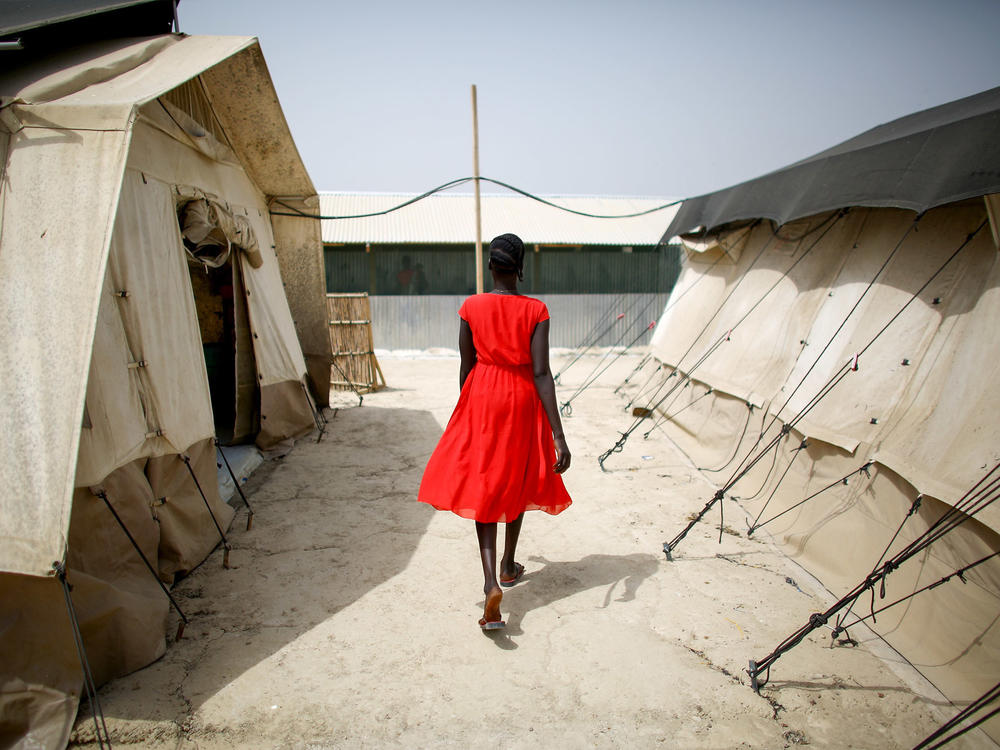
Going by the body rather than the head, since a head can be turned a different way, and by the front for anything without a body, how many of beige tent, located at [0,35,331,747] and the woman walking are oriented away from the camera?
1

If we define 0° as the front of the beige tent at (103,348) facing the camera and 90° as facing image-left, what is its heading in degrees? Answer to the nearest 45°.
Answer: approximately 315°

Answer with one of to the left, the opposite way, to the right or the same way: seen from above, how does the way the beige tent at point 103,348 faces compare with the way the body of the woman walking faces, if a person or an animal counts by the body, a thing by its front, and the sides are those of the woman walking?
to the right

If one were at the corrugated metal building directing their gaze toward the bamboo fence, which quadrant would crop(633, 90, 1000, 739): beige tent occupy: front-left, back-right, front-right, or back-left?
front-left

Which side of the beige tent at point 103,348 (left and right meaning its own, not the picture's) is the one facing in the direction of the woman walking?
front

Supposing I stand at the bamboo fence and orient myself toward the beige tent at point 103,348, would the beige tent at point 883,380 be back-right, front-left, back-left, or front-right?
front-left

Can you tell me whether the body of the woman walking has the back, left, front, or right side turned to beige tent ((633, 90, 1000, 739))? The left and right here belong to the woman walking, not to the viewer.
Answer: right

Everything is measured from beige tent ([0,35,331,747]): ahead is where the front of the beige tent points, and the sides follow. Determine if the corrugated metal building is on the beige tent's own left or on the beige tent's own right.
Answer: on the beige tent's own left

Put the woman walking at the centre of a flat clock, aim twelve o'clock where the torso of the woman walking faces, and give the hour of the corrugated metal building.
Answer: The corrugated metal building is roughly at 12 o'clock from the woman walking.

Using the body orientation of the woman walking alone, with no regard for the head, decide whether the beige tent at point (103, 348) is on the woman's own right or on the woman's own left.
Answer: on the woman's own left

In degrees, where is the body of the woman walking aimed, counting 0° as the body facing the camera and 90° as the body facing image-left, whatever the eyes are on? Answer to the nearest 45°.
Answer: approximately 180°

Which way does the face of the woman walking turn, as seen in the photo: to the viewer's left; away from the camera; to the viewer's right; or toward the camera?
away from the camera

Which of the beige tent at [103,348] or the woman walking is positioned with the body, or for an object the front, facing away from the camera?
the woman walking

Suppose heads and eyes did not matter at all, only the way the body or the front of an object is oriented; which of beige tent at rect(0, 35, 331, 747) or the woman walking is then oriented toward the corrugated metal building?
the woman walking

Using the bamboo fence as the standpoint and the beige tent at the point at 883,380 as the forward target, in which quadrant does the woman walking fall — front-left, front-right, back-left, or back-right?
front-right

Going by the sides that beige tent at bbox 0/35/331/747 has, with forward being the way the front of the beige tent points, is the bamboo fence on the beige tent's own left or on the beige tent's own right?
on the beige tent's own left
